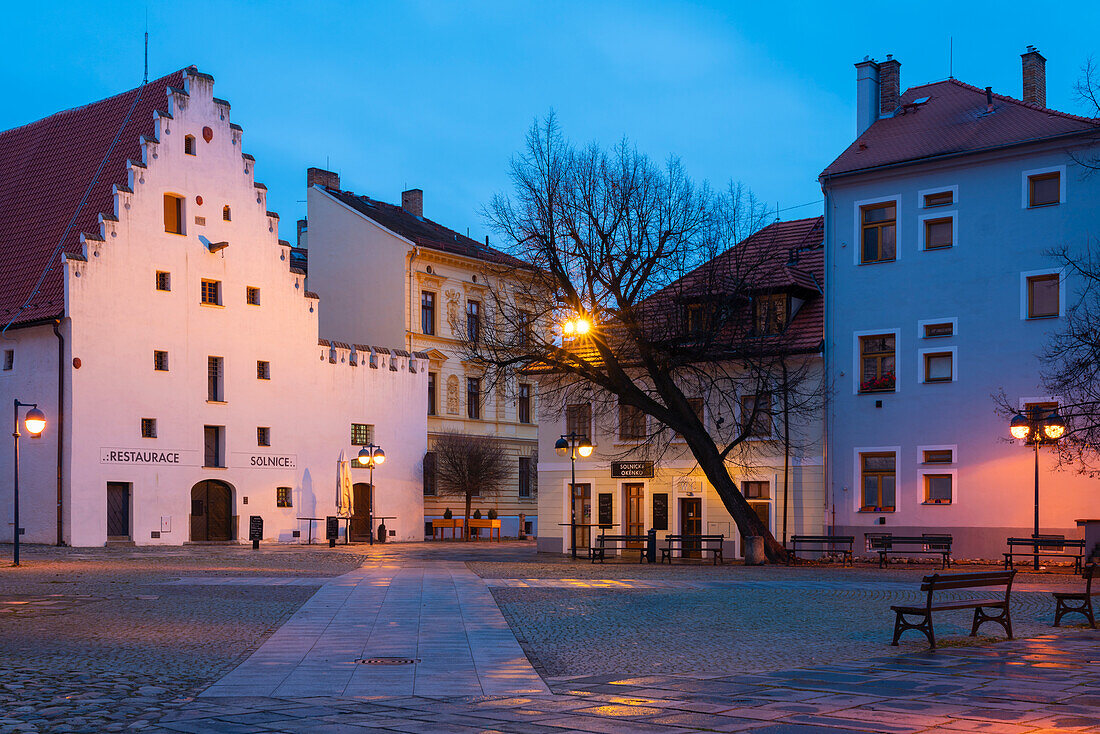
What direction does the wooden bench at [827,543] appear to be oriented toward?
toward the camera

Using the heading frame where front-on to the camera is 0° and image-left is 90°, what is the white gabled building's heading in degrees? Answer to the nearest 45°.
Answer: approximately 315°

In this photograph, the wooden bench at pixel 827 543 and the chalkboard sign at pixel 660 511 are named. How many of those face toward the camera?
2

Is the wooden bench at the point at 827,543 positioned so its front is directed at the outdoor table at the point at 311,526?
no

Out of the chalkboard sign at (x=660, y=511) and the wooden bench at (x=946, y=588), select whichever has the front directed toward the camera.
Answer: the chalkboard sign

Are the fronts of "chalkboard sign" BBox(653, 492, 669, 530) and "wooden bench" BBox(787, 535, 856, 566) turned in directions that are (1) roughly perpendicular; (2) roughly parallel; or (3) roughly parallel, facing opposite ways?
roughly parallel

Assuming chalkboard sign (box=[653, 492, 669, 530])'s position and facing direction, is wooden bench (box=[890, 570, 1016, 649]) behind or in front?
in front

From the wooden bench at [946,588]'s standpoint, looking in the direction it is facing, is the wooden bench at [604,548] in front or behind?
in front

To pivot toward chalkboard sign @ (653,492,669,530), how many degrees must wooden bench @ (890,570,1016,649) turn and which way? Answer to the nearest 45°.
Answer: approximately 45° to its right

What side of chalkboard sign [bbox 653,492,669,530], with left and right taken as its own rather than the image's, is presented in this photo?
front

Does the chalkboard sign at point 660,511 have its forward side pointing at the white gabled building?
no

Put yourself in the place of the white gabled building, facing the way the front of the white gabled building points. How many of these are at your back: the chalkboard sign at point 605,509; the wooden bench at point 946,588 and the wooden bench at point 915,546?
0
